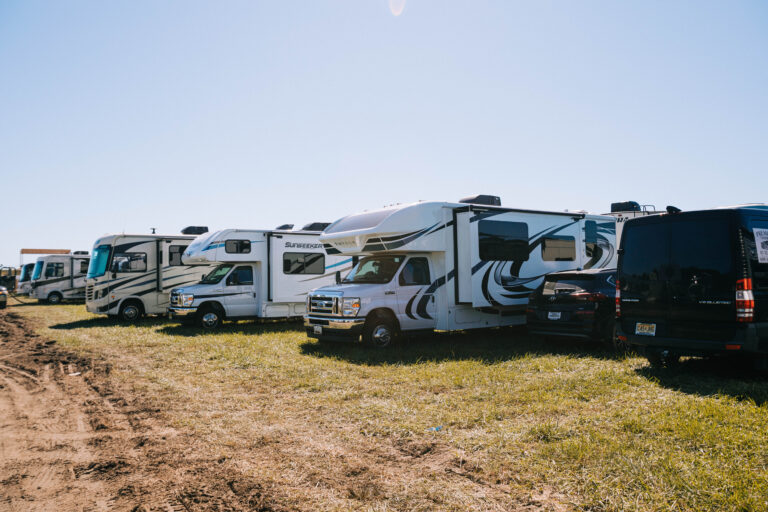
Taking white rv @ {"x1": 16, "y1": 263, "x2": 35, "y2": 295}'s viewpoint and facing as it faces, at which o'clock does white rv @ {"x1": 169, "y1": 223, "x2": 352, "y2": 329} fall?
white rv @ {"x1": 169, "y1": 223, "x2": 352, "y2": 329} is roughly at 10 o'clock from white rv @ {"x1": 16, "y1": 263, "x2": 35, "y2": 295}.

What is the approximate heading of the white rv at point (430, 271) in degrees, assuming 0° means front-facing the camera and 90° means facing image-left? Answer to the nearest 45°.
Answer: approximately 45°

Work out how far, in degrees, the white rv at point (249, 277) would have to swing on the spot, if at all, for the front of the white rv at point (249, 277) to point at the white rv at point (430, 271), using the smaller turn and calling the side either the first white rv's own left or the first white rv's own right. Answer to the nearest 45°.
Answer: approximately 90° to the first white rv's own left

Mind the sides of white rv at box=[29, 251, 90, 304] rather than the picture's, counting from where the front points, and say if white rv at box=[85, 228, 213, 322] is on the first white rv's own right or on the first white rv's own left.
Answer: on the first white rv's own left

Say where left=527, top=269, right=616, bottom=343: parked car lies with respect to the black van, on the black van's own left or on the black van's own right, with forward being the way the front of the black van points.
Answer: on the black van's own left

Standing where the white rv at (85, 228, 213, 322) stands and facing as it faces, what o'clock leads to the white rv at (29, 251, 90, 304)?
the white rv at (29, 251, 90, 304) is roughly at 4 o'clock from the white rv at (85, 228, 213, 322).

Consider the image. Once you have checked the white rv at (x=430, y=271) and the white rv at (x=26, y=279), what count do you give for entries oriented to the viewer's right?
0

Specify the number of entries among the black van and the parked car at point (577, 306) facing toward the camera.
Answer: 0

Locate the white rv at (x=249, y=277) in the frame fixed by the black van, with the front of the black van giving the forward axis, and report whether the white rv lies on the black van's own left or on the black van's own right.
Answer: on the black van's own left

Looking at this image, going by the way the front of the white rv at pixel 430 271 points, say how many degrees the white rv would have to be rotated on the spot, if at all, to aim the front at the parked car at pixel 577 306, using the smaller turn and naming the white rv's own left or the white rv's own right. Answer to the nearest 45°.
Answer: approximately 90° to the white rv's own left

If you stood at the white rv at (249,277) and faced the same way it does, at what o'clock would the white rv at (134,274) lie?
the white rv at (134,274) is roughly at 3 o'clock from the white rv at (249,277).
